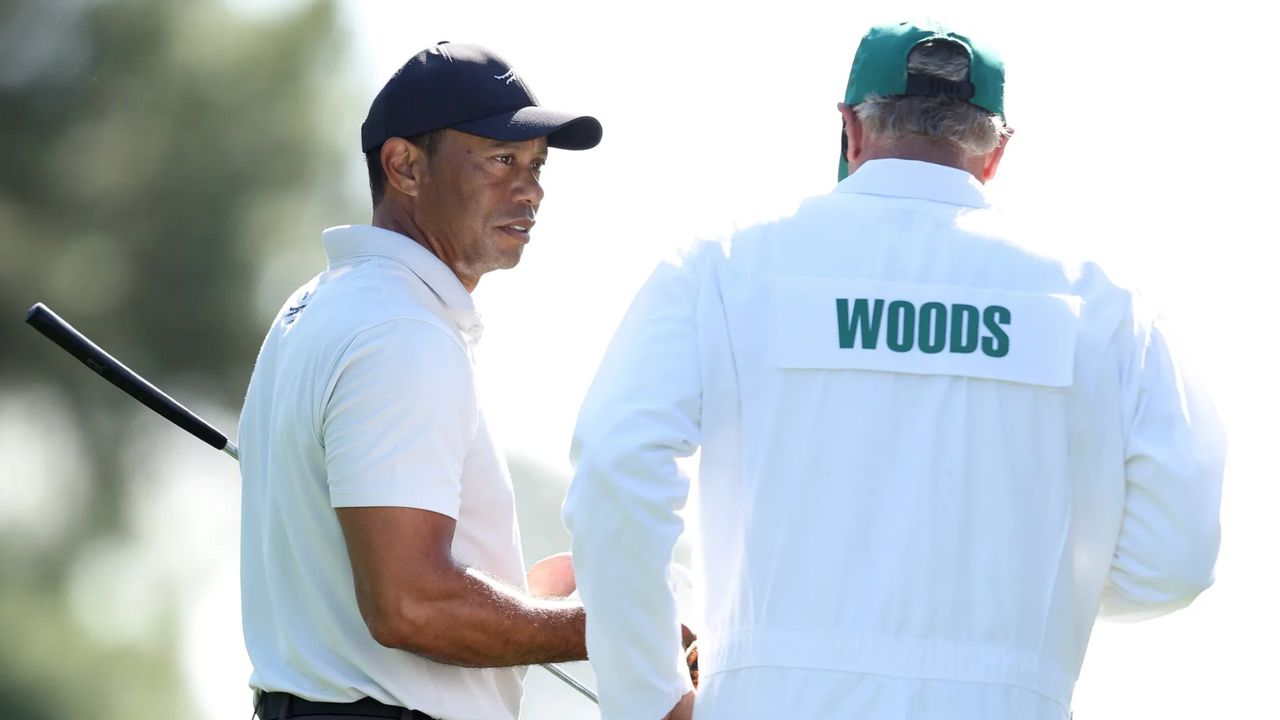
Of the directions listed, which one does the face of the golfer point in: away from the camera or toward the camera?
toward the camera

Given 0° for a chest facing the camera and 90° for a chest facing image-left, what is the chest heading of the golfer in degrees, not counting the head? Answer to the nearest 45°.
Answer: approximately 270°
